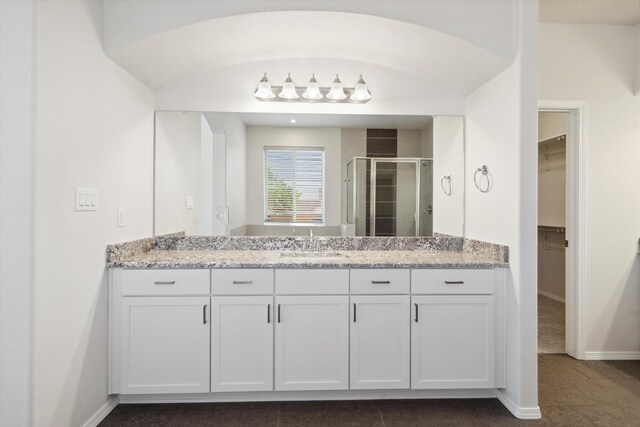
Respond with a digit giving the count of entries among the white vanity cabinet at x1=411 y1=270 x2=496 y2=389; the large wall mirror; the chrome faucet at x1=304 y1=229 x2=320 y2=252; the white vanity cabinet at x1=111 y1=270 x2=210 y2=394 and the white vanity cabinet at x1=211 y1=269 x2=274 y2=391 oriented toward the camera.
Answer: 5

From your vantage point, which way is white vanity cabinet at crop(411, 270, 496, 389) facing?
toward the camera

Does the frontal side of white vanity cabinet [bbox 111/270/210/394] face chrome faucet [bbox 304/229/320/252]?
no

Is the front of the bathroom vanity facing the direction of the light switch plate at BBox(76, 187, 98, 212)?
no

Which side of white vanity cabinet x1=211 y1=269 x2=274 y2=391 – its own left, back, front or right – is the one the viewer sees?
front

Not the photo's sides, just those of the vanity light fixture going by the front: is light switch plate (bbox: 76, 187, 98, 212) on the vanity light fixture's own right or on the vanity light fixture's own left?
on the vanity light fixture's own right

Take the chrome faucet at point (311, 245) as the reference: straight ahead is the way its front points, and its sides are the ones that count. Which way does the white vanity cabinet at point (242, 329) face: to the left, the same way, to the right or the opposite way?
the same way

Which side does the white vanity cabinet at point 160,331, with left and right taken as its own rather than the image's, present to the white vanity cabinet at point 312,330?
left

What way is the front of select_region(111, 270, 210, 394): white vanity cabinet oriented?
toward the camera

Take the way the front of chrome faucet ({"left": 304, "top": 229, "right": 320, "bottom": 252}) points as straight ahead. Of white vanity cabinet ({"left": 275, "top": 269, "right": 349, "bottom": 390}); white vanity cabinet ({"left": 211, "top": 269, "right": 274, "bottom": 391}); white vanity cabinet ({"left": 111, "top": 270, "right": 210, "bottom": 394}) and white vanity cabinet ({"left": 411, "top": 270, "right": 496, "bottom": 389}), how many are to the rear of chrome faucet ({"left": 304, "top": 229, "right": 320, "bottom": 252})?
0

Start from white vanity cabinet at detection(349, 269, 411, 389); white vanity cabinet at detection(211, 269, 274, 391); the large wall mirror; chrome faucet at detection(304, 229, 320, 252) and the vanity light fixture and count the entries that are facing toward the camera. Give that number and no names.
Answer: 5

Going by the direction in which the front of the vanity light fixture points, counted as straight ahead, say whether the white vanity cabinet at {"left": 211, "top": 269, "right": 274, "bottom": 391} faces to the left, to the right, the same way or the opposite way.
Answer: the same way

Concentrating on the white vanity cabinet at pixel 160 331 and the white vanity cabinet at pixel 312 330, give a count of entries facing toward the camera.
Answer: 2

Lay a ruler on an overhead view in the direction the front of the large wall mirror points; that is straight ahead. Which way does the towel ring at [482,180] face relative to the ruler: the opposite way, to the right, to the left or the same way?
to the right

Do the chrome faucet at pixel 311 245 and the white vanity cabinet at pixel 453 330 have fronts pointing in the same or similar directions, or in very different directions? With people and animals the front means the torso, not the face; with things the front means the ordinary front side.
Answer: same or similar directions

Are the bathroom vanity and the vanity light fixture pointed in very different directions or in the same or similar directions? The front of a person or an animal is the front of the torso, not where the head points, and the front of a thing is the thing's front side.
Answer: same or similar directions

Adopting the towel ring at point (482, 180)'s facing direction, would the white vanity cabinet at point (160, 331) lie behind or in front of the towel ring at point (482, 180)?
in front
